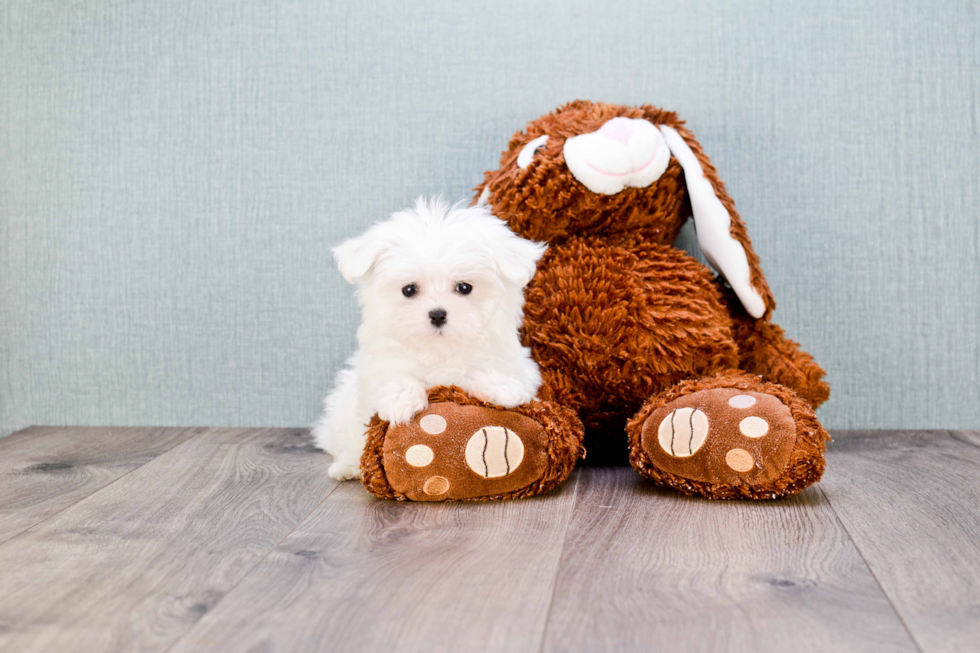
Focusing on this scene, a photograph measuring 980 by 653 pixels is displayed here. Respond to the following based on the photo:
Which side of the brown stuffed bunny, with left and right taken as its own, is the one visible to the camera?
front

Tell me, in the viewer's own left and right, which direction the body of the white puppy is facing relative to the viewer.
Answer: facing the viewer
